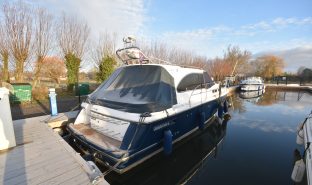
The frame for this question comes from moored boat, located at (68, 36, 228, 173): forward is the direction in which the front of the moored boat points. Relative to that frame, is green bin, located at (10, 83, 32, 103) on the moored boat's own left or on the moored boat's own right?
on the moored boat's own left

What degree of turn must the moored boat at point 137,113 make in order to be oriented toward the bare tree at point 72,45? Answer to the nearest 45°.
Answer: approximately 90° to its left

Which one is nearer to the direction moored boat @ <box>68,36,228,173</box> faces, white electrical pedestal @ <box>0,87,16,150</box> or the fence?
the fence

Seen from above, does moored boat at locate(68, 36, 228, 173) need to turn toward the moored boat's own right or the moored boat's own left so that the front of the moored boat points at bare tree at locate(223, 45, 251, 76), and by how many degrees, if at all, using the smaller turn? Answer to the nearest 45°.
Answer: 0° — it already faces it

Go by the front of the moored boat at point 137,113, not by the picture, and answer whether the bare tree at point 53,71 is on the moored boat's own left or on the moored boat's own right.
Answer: on the moored boat's own left

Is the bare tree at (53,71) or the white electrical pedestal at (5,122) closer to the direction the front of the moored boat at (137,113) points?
the bare tree

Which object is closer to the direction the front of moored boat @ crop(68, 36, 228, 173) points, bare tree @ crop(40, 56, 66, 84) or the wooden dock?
the bare tree

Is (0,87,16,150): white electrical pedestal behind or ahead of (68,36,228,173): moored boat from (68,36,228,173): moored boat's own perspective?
behind

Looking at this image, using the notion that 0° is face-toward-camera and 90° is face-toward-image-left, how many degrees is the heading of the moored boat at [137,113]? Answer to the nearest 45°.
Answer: approximately 225°

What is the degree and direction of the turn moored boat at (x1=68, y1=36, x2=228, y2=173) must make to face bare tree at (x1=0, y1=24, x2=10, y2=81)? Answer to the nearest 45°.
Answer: approximately 90° to its left
